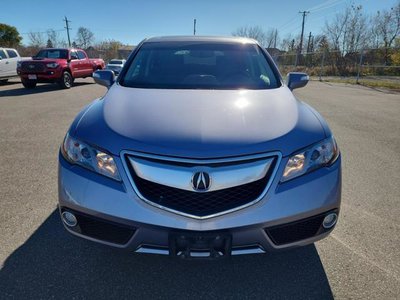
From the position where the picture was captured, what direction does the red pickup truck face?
facing the viewer and to the left of the viewer

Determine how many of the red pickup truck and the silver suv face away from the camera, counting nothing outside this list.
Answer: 0

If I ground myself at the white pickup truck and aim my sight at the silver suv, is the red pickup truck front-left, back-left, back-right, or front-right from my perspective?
front-left

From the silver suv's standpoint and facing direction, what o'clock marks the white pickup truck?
The white pickup truck is roughly at 5 o'clock from the silver suv.

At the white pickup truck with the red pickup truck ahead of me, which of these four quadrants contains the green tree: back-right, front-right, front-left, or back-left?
back-left

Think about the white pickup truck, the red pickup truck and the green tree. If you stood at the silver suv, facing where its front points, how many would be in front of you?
0

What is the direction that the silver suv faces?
toward the camera

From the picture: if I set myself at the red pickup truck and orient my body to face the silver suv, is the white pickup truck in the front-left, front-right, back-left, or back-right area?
back-right

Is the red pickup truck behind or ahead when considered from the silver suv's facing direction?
behind

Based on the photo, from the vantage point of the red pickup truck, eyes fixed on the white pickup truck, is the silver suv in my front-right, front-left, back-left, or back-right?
back-left

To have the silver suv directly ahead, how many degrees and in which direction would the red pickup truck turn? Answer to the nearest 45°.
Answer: approximately 45° to its left

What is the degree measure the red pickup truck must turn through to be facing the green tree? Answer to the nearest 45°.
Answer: approximately 135° to its right

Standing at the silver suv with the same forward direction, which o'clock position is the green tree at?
The green tree is roughly at 5 o'clock from the silver suv.

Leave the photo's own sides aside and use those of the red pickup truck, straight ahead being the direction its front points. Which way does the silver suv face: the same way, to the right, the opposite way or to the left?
the same way
